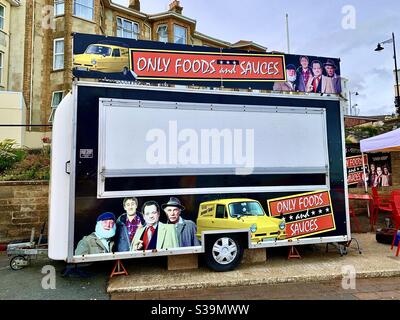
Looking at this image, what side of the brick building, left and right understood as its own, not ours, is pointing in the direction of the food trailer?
front

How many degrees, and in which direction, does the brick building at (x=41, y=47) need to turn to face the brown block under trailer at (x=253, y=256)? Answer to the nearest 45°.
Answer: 0° — it already faces it

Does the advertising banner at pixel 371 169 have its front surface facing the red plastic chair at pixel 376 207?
yes

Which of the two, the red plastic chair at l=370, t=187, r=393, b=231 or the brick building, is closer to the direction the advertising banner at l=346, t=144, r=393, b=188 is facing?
the red plastic chair

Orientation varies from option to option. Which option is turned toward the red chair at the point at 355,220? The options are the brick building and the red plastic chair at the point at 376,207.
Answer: the brick building

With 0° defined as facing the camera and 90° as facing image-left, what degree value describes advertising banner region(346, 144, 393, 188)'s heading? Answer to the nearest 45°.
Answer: approximately 0°

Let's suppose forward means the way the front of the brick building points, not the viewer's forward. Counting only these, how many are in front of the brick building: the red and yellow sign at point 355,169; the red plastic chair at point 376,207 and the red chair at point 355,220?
3

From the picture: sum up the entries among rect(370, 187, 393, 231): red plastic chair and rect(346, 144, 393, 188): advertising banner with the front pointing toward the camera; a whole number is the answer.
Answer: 1

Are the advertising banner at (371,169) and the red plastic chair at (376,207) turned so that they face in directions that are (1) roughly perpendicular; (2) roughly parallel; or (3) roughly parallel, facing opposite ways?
roughly perpendicular
